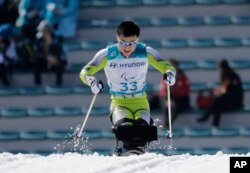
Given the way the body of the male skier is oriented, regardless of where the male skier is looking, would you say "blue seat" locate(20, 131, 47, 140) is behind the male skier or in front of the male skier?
behind

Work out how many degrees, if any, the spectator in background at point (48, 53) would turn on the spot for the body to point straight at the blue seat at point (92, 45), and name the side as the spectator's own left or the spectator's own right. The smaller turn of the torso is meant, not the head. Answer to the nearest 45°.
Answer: approximately 90° to the spectator's own left

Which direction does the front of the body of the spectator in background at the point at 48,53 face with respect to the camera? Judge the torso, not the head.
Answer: toward the camera

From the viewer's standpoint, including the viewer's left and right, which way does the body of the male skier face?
facing the viewer

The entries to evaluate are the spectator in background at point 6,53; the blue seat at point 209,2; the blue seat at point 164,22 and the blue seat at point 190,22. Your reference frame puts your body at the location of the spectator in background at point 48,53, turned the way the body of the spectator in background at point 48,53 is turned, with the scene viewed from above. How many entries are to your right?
1

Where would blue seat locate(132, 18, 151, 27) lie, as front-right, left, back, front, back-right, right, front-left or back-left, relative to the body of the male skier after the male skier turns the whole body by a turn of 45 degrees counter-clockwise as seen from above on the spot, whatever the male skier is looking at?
back-left

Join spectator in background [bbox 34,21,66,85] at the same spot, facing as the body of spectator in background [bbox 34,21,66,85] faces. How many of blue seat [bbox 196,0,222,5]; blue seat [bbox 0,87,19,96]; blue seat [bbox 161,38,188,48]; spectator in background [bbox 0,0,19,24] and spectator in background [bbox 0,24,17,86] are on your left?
2

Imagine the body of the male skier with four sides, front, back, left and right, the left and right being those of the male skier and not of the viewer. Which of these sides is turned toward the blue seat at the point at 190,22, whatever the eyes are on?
back

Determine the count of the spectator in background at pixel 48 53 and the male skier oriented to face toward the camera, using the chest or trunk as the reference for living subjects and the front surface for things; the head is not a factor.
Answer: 2
